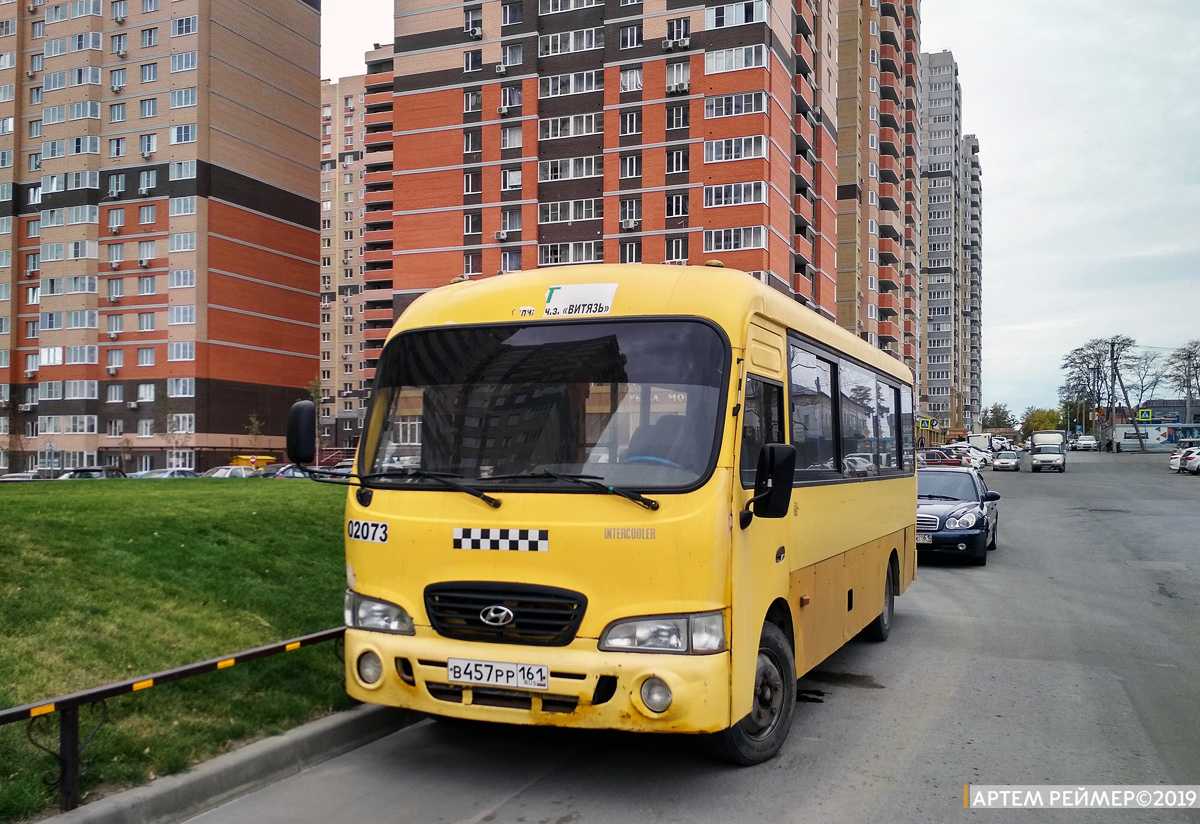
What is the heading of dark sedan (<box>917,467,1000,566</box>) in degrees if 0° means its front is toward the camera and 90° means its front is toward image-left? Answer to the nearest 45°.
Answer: approximately 0°

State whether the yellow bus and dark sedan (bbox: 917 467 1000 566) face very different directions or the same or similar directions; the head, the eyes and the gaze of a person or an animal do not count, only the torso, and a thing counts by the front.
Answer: same or similar directions

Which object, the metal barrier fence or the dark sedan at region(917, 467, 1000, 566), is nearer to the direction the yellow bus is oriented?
the metal barrier fence

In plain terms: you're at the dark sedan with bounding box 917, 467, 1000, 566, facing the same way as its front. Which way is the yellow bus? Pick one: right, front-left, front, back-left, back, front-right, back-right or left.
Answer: front

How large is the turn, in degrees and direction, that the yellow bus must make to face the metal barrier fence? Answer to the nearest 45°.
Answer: approximately 45° to its right

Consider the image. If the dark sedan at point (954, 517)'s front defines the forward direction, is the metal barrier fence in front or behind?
in front

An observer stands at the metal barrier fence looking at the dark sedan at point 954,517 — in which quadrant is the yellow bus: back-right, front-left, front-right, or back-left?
front-right

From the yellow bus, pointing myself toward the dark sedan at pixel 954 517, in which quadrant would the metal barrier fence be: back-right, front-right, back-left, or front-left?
back-left

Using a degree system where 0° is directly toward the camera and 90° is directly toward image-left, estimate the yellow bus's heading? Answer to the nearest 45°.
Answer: approximately 45°

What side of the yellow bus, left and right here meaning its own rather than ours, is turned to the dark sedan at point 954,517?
back

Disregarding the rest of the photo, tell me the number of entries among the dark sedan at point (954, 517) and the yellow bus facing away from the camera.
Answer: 0
